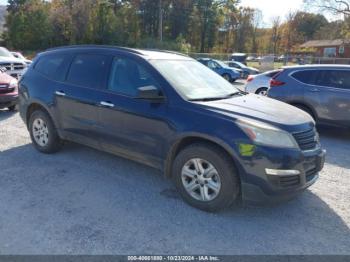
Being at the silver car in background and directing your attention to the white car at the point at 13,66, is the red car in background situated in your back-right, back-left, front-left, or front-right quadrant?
front-left

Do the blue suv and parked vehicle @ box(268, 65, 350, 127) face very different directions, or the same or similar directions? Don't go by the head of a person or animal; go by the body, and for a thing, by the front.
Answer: same or similar directions

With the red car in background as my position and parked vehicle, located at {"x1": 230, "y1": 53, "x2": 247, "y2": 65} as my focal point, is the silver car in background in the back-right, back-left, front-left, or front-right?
front-right

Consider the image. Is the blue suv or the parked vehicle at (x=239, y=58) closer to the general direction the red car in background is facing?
the blue suv

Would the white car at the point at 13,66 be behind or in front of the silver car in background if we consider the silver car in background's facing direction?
behind

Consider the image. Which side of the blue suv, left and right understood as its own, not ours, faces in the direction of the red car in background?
back

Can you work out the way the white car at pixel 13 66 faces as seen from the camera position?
facing the viewer and to the right of the viewer

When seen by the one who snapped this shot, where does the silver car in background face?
facing to the right of the viewer

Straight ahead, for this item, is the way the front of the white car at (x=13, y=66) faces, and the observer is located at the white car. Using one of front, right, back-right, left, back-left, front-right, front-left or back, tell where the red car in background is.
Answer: front-right
